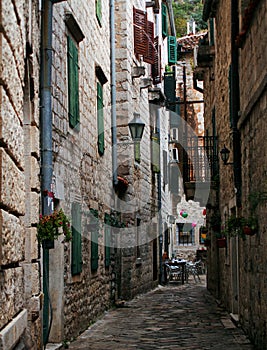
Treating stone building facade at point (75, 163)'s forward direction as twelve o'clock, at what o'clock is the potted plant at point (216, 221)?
The potted plant is roughly at 10 o'clock from the stone building facade.

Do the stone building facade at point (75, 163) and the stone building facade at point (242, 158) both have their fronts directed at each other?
yes

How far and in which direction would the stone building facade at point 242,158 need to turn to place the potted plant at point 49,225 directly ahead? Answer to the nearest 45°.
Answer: approximately 45° to its left

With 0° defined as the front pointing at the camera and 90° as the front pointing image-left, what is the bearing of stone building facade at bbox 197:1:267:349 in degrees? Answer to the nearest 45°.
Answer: approximately 90°

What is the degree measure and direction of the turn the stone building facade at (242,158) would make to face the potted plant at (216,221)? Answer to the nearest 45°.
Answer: approximately 90° to its right

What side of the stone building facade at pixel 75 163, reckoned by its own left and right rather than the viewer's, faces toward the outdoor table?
left

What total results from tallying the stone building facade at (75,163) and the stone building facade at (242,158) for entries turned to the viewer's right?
1

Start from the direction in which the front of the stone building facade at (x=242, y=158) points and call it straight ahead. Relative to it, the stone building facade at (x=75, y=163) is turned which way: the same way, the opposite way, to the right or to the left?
the opposite way

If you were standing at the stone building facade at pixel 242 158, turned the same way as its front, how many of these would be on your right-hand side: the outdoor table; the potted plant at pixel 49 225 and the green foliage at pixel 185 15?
2

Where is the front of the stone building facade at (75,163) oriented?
to the viewer's right

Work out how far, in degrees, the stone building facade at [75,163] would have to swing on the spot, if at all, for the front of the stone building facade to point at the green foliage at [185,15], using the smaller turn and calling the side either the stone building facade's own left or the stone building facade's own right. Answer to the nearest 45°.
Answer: approximately 90° to the stone building facade's own left
